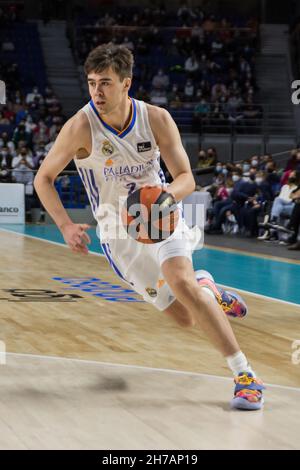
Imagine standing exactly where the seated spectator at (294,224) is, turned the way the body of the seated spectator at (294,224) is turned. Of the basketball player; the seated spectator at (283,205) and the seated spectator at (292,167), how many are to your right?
2

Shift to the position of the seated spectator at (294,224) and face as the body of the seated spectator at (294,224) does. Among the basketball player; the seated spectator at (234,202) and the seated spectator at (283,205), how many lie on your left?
1

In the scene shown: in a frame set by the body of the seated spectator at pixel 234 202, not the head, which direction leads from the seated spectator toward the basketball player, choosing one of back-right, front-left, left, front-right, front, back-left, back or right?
front-left

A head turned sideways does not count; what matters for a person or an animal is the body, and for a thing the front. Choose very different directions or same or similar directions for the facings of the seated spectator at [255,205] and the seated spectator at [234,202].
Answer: same or similar directions

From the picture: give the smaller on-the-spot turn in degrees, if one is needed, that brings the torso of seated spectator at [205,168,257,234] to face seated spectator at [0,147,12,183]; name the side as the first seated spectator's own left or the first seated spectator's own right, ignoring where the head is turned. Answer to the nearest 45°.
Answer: approximately 90° to the first seated spectator's own right

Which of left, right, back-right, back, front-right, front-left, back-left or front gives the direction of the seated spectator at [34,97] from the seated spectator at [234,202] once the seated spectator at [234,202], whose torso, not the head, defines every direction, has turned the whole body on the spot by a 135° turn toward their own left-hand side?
back-left

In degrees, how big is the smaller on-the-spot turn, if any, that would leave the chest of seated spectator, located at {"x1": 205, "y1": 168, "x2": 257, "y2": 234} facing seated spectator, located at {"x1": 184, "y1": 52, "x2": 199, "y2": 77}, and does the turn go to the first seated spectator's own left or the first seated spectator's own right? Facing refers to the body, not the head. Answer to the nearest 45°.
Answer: approximately 135° to the first seated spectator's own right

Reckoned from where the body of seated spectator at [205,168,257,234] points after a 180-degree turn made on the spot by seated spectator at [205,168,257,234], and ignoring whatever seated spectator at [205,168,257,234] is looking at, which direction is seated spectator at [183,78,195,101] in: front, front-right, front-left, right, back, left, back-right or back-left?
front-left

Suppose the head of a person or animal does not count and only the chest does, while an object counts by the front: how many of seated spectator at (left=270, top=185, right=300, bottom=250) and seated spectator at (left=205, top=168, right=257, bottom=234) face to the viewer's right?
0

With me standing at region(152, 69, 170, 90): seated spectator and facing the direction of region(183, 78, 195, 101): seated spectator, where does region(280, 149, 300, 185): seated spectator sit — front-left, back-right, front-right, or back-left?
front-right

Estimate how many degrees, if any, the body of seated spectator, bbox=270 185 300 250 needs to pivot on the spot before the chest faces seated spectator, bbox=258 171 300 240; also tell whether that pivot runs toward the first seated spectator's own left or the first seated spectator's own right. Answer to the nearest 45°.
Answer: approximately 90° to the first seated spectator's own right

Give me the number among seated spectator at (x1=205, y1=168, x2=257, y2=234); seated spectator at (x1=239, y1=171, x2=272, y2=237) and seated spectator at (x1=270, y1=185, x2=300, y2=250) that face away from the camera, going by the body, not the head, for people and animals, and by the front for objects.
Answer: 0

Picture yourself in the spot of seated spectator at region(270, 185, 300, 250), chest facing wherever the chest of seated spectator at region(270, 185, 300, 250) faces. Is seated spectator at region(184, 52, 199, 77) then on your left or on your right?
on your right

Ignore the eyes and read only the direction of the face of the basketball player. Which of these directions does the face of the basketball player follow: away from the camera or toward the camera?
toward the camera

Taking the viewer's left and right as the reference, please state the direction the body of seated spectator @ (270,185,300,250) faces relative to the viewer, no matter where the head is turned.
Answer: facing to the left of the viewer

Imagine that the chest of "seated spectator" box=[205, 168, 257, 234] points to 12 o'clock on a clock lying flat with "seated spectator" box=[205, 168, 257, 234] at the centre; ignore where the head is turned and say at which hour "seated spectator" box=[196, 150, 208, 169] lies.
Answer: "seated spectator" box=[196, 150, 208, 169] is roughly at 4 o'clock from "seated spectator" box=[205, 168, 257, 234].
